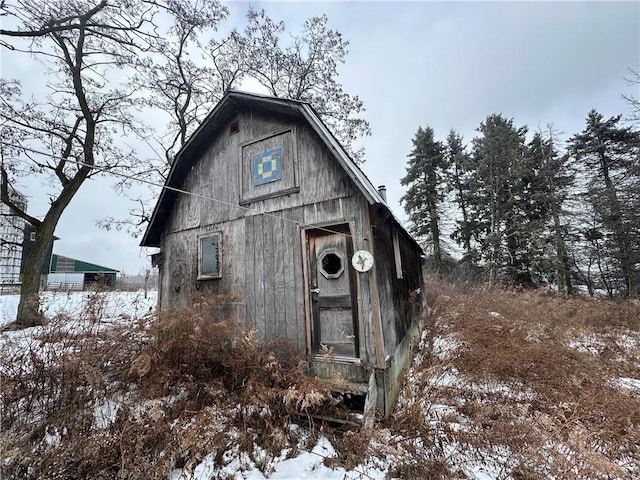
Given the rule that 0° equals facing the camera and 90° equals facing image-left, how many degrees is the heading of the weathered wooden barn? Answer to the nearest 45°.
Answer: approximately 45°

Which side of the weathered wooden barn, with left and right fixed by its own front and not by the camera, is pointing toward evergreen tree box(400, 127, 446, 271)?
back

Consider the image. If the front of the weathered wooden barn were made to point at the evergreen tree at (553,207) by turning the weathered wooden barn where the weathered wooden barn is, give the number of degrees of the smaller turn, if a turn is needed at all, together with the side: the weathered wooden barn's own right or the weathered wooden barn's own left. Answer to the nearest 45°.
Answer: approximately 180°

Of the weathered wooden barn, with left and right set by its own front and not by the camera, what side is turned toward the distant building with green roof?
right

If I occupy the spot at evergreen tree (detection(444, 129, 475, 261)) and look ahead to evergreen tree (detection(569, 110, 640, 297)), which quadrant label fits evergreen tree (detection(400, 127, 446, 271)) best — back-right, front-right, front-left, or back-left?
back-right

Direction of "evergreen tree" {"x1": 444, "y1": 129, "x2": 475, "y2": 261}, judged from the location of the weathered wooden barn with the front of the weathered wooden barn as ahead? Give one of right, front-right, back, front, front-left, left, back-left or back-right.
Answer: back
